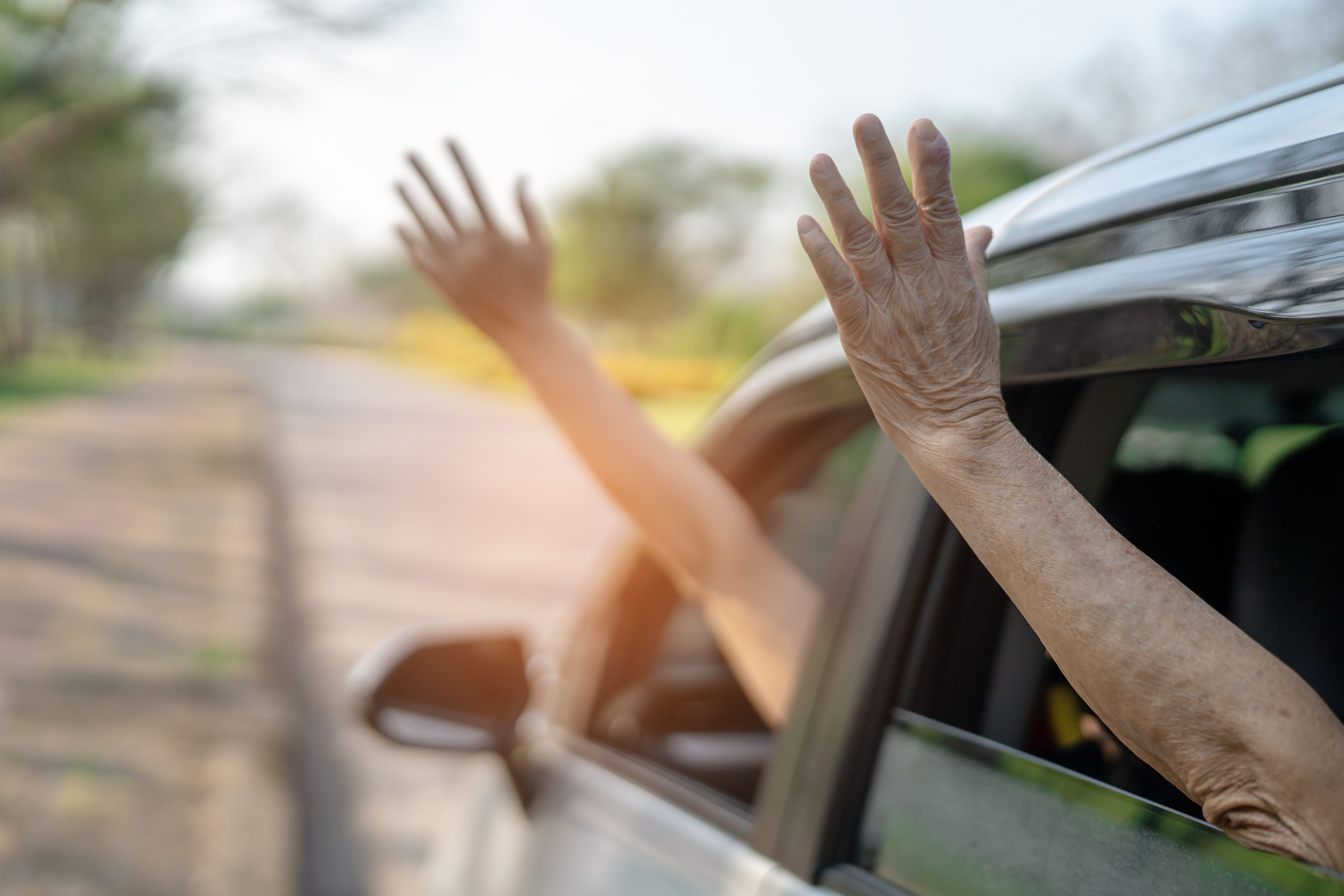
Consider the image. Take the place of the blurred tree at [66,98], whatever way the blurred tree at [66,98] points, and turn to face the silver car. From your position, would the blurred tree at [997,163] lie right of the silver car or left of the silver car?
left

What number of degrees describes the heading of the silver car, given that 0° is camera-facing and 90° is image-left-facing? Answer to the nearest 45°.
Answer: approximately 135°

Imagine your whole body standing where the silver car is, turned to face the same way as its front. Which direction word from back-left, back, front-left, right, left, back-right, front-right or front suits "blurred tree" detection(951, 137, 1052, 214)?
front-right

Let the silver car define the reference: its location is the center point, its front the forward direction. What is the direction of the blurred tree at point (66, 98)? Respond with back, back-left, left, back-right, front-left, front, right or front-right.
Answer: front

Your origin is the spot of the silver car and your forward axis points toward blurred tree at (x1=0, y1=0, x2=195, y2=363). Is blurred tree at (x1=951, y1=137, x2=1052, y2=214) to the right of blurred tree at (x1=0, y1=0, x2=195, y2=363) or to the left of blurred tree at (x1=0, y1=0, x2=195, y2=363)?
right
